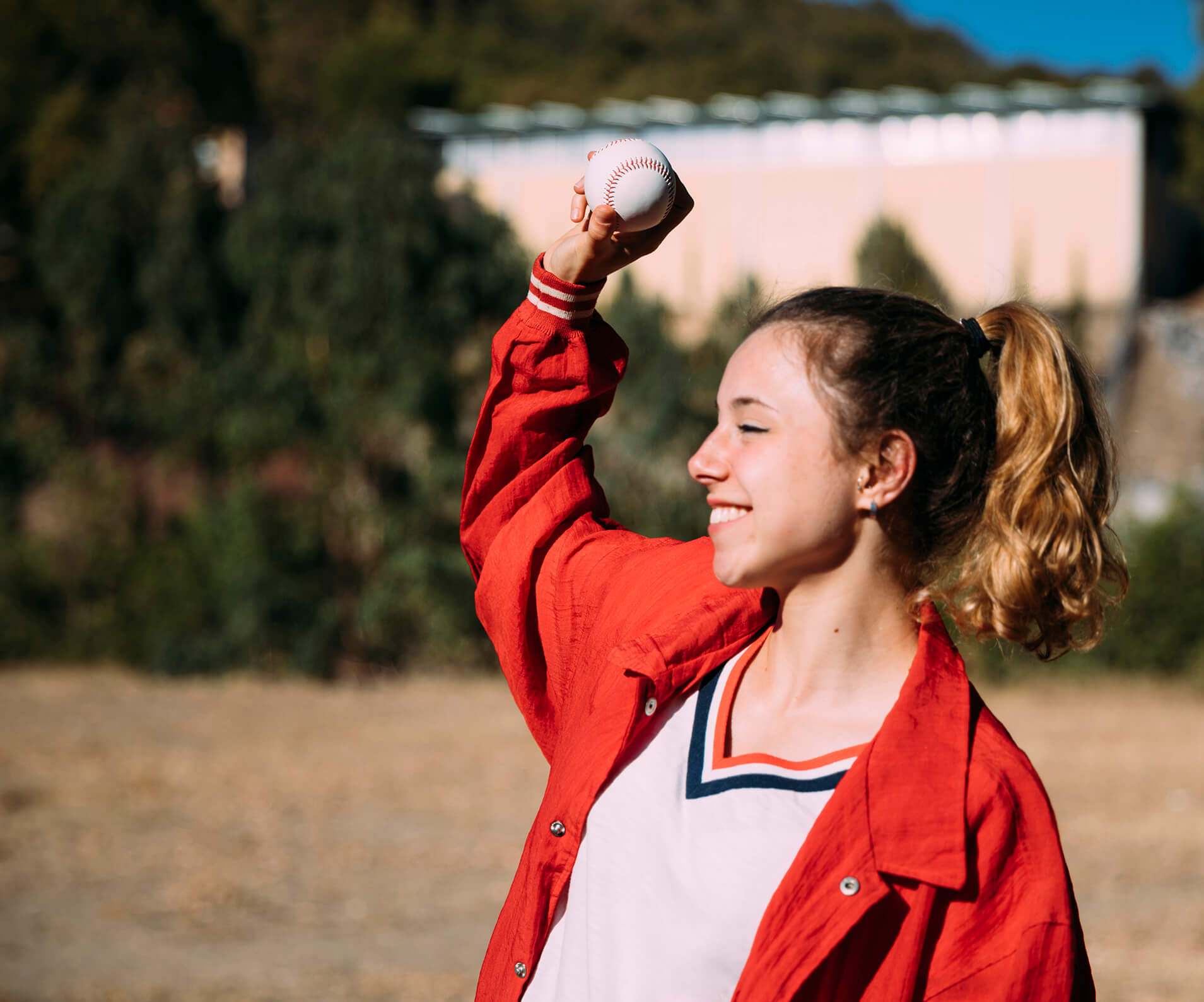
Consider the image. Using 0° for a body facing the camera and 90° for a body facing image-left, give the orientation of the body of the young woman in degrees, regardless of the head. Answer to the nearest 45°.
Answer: approximately 45°

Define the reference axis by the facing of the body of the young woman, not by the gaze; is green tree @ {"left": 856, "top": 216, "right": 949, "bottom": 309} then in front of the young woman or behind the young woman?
behind

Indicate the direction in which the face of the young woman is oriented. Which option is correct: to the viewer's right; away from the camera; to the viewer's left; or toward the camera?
to the viewer's left

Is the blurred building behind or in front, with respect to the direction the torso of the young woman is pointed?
behind
